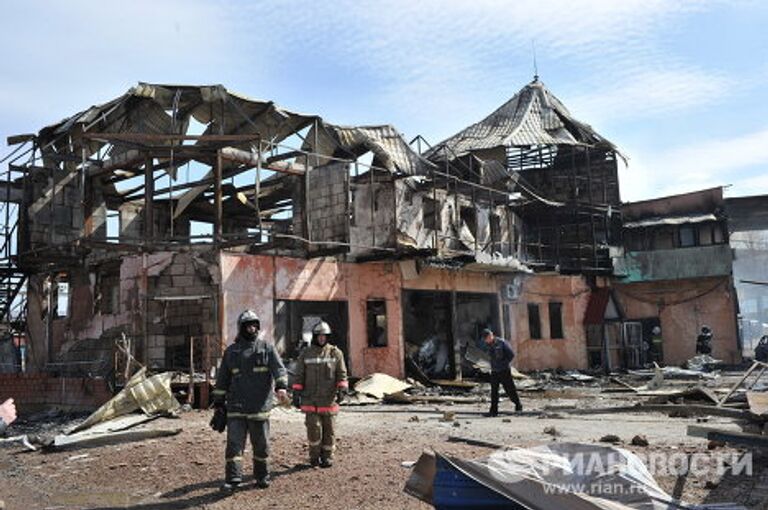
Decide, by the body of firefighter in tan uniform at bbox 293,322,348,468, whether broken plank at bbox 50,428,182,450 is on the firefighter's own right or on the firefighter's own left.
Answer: on the firefighter's own right

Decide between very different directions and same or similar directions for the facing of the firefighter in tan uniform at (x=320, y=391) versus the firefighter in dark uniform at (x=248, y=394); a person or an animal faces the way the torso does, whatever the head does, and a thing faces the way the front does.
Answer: same or similar directions

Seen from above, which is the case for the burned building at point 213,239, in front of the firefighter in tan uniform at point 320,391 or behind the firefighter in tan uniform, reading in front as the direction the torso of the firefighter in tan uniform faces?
behind

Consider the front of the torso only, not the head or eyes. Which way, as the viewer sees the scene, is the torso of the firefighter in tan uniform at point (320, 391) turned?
toward the camera

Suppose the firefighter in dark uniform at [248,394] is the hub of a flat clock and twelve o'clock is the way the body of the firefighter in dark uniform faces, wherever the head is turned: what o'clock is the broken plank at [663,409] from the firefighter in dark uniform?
The broken plank is roughly at 8 o'clock from the firefighter in dark uniform.

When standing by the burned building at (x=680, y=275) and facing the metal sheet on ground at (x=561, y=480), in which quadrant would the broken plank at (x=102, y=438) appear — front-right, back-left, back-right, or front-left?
front-right

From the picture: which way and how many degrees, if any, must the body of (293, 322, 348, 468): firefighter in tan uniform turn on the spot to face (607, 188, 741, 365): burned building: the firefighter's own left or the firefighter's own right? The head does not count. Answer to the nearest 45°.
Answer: approximately 135° to the firefighter's own left

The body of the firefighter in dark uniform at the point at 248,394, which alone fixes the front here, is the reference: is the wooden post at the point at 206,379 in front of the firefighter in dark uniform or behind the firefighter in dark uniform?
behind

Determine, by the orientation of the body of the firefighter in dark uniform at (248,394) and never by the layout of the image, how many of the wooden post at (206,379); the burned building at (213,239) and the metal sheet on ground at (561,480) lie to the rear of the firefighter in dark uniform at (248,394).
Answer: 2

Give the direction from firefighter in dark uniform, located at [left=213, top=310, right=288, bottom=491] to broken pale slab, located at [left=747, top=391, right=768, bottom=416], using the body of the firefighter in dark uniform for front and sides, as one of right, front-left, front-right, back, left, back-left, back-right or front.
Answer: left

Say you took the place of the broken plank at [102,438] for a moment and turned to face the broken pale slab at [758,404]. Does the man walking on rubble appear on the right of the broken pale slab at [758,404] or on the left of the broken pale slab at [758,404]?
left

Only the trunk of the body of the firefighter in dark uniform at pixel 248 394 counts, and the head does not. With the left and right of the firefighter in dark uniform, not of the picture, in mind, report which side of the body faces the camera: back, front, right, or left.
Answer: front

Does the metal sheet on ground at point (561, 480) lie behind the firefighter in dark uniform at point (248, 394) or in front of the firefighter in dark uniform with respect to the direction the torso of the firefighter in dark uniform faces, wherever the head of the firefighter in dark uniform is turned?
in front

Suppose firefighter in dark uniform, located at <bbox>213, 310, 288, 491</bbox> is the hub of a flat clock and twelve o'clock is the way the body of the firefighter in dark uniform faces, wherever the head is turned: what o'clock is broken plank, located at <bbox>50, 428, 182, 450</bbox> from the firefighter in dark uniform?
The broken plank is roughly at 5 o'clock from the firefighter in dark uniform.

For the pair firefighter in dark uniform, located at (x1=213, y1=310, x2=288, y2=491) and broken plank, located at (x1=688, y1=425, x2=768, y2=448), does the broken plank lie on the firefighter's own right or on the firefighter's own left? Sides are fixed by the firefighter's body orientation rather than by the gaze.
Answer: on the firefighter's own left

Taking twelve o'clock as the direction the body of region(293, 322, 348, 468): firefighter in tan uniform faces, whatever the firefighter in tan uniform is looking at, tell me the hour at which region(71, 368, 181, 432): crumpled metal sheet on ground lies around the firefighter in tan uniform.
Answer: The crumpled metal sheet on ground is roughly at 5 o'clock from the firefighter in tan uniform.
